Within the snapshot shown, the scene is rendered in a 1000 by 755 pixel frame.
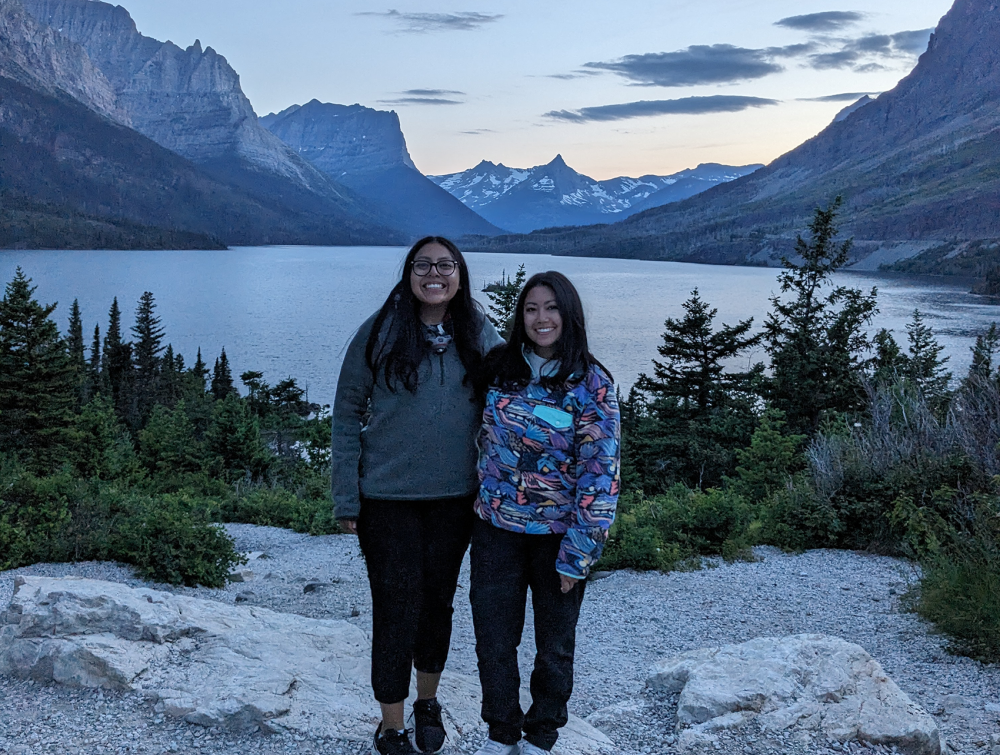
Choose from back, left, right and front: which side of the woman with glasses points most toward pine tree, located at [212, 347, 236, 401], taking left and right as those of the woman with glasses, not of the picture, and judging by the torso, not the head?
back

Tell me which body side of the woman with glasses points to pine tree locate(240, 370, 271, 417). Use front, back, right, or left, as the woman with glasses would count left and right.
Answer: back

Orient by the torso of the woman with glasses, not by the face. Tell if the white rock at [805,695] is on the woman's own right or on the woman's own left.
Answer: on the woman's own left

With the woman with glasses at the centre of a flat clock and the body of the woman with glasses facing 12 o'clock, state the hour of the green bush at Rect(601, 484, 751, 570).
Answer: The green bush is roughly at 7 o'clock from the woman with glasses.

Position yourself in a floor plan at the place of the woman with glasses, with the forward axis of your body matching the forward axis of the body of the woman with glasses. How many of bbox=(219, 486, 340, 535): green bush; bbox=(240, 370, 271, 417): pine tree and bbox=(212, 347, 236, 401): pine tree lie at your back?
3

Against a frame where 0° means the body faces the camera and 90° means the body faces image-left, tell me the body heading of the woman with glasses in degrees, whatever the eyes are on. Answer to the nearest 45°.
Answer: approximately 0°

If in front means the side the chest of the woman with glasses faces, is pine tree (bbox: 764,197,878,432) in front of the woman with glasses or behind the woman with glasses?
behind

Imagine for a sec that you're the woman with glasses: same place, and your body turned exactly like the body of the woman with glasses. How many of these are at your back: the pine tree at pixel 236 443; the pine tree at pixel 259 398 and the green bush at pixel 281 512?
3

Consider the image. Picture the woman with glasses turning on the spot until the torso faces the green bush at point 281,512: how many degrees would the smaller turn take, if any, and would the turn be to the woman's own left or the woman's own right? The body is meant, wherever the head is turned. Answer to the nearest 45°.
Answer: approximately 180°

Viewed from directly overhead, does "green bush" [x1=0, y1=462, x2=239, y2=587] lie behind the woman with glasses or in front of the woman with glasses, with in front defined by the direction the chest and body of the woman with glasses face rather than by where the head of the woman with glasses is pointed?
behind

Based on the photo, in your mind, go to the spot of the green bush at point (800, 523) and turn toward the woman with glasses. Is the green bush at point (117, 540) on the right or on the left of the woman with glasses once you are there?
right
